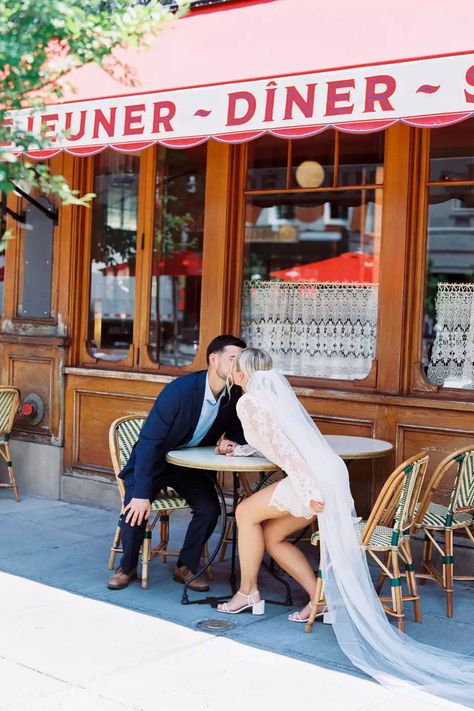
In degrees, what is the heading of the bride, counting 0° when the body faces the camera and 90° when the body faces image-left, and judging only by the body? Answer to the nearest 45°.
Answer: approximately 90°

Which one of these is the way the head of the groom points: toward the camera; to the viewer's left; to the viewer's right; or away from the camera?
to the viewer's right

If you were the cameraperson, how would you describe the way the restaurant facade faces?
facing the viewer and to the left of the viewer

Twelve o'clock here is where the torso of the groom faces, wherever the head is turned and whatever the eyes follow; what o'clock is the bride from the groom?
The bride is roughly at 12 o'clock from the groom.

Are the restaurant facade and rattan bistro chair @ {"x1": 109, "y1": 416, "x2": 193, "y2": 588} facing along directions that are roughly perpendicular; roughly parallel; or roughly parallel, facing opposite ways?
roughly perpendicular

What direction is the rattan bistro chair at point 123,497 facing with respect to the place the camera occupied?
facing the viewer and to the right of the viewer

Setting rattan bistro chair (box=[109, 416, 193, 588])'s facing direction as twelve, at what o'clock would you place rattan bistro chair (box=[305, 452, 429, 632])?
rattan bistro chair (box=[305, 452, 429, 632]) is roughly at 12 o'clock from rattan bistro chair (box=[109, 416, 193, 588]).

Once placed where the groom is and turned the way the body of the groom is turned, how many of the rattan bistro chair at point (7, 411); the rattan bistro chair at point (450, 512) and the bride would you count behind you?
1

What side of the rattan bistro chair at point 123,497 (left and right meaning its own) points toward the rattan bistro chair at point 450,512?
front

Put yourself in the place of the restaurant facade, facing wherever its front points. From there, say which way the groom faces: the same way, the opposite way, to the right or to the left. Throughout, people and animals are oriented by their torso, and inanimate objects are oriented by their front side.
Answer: to the left
